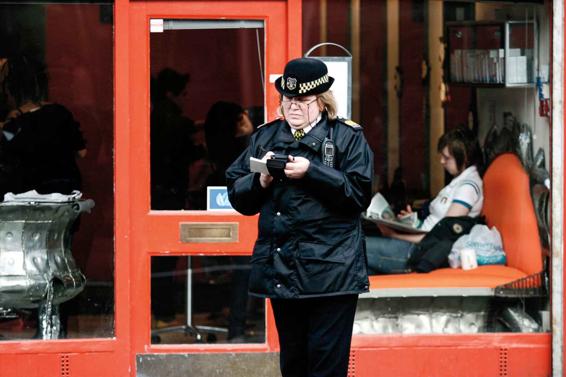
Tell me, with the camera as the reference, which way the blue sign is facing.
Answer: facing the viewer

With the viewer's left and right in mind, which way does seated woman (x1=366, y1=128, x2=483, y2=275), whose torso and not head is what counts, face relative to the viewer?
facing to the left of the viewer

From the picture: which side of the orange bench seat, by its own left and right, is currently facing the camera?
left

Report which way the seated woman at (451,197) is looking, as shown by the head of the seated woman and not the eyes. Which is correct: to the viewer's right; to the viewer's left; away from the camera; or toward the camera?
to the viewer's left

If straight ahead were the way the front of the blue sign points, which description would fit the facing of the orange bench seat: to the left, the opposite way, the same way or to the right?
to the right

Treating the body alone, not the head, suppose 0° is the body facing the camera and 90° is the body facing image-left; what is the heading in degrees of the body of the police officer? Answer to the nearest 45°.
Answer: approximately 45°

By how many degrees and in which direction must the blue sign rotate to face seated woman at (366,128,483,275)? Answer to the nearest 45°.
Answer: approximately 90° to its left
